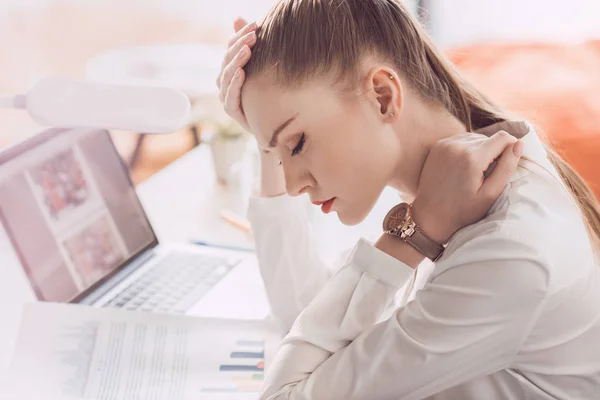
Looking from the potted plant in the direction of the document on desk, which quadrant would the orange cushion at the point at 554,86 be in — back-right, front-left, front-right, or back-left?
back-left

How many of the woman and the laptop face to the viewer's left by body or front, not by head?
1

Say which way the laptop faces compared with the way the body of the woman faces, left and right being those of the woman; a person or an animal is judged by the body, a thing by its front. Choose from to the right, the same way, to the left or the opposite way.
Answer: the opposite way

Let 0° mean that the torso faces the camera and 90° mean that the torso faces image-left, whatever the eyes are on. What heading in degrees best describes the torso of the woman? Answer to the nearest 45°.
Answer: approximately 90°

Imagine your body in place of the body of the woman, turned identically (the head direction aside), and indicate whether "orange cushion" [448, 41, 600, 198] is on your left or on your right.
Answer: on your right

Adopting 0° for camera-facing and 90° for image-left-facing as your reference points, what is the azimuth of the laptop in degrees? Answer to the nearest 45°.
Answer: approximately 315°

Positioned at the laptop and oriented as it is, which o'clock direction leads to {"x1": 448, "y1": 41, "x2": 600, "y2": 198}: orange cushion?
The orange cushion is roughly at 10 o'clock from the laptop.

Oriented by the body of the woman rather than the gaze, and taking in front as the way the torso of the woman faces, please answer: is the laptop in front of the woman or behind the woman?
in front

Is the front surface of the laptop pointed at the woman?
yes

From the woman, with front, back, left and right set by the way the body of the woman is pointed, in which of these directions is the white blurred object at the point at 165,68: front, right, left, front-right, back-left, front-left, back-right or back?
front-right
